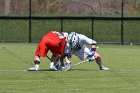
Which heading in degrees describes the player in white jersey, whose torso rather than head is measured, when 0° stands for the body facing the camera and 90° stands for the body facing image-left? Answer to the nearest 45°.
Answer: approximately 45°

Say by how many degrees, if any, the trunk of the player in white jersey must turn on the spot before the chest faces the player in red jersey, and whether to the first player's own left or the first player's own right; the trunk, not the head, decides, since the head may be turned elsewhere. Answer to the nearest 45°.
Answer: approximately 45° to the first player's own right

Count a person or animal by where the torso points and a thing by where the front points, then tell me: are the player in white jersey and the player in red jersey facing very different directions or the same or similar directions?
very different directions

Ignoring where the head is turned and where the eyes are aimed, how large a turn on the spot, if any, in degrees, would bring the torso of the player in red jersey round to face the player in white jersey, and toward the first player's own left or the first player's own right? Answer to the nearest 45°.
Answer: approximately 45° to the first player's own right

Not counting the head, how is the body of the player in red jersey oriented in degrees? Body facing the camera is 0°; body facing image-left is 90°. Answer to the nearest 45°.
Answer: approximately 225°
